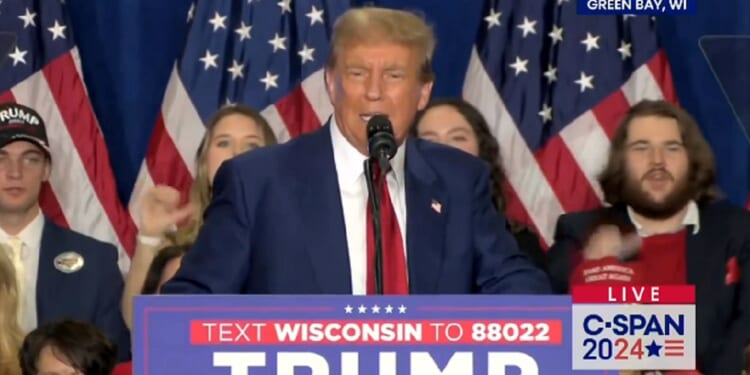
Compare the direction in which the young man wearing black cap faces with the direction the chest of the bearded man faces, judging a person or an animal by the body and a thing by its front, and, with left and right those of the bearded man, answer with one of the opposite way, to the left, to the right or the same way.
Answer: the same way

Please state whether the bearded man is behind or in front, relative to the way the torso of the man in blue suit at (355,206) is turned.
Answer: behind

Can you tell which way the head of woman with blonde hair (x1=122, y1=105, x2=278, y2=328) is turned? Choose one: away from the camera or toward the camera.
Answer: toward the camera

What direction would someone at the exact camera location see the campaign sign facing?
facing the viewer

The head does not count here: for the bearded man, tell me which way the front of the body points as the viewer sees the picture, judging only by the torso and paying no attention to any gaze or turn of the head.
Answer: toward the camera

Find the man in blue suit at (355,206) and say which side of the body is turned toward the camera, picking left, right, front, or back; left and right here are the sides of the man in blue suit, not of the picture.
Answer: front

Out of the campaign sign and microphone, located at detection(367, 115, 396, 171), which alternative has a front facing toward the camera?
the campaign sign

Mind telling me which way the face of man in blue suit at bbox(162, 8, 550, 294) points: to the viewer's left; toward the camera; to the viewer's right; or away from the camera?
toward the camera

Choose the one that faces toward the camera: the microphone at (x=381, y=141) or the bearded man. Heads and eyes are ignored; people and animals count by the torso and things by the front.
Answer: the bearded man

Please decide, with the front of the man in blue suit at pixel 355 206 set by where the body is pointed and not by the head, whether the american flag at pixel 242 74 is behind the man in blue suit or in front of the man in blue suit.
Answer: behind

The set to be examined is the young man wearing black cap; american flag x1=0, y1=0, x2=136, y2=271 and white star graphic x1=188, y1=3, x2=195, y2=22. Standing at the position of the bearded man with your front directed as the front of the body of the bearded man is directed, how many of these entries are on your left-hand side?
0

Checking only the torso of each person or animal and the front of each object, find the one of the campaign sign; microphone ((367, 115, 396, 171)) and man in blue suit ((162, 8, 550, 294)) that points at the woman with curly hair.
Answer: the microphone

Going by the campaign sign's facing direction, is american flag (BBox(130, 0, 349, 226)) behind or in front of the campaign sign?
behind
